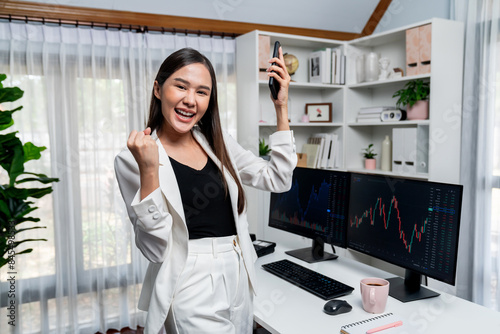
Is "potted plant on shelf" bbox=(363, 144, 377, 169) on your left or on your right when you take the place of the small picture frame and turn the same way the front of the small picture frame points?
on your left

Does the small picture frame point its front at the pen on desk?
yes

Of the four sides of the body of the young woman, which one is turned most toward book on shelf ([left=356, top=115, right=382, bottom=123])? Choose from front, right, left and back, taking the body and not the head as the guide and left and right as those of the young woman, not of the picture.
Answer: left

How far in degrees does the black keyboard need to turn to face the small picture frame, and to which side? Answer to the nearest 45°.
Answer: approximately 135° to its right

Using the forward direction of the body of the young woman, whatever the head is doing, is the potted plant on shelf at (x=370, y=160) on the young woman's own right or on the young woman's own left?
on the young woman's own left

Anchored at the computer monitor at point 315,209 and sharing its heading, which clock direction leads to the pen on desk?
The pen on desk is roughly at 10 o'clock from the computer monitor.

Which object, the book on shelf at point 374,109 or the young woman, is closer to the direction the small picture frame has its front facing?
the young woman

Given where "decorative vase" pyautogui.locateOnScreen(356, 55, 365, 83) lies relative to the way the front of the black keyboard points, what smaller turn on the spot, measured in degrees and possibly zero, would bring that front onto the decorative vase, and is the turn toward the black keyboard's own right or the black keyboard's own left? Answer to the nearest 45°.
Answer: approximately 135° to the black keyboard's own right

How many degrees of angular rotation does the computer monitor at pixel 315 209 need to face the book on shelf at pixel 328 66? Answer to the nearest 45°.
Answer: approximately 135° to its right

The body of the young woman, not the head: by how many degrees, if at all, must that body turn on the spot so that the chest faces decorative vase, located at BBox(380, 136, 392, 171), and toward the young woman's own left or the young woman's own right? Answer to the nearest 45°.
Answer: approximately 90° to the young woman's own left
